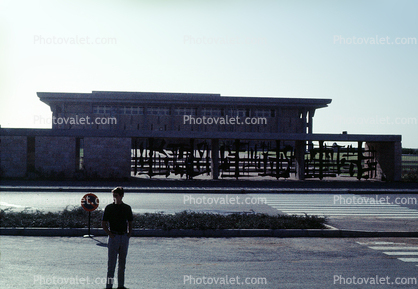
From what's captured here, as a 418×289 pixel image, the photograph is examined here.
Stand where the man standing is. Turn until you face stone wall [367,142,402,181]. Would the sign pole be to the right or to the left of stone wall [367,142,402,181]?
left

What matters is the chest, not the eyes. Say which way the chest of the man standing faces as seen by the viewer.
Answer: toward the camera

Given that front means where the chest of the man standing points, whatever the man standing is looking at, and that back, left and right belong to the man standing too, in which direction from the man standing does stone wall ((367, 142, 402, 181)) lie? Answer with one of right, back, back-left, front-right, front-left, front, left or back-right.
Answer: back-left

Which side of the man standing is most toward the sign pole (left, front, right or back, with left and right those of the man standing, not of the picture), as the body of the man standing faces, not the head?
back
